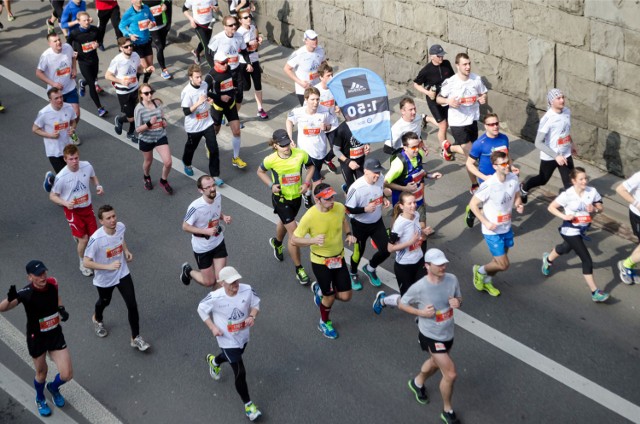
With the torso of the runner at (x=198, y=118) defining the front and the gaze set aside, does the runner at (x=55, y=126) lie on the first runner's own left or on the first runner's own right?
on the first runner's own right

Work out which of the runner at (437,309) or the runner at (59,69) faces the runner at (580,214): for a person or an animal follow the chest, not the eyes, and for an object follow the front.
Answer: the runner at (59,69)

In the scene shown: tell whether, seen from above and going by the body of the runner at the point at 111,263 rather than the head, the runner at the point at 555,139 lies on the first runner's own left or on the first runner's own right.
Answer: on the first runner's own left

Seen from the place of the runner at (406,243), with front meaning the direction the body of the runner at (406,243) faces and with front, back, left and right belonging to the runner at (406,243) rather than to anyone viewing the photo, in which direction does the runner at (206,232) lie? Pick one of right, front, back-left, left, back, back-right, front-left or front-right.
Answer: back-right

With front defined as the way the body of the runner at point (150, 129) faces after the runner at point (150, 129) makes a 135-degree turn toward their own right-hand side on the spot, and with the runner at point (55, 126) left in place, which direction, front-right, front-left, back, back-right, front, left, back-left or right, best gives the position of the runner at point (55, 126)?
front

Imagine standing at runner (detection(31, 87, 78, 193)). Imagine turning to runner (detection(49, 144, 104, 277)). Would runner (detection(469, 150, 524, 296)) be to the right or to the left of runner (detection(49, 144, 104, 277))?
left

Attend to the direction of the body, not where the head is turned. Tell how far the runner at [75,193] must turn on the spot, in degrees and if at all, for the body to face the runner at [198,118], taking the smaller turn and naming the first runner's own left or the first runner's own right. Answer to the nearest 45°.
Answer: approximately 90° to the first runner's own left

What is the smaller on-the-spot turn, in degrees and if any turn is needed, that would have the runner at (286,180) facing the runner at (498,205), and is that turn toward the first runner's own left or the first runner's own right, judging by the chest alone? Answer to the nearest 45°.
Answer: approximately 45° to the first runner's own left

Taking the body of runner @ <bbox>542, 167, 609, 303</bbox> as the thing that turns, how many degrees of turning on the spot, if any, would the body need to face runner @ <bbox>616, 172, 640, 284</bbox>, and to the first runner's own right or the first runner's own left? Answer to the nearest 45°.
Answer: approximately 90° to the first runner's own left

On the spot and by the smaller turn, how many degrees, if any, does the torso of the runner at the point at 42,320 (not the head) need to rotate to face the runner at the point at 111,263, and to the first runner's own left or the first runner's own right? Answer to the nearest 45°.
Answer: approximately 90° to the first runner's own left
